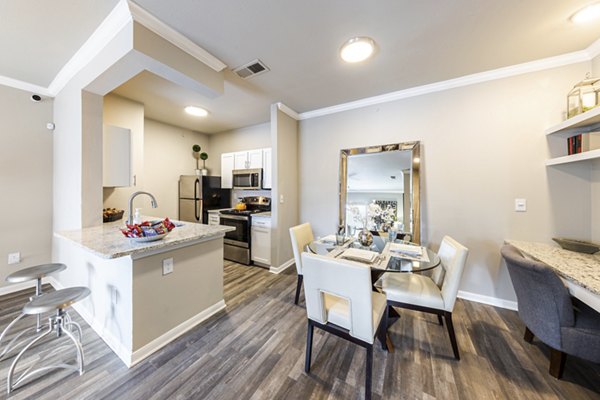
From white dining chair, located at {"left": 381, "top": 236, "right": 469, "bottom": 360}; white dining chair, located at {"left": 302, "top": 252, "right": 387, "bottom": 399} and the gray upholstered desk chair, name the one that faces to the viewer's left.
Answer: white dining chair, located at {"left": 381, "top": 236, "right": 469, "bottom": 360}

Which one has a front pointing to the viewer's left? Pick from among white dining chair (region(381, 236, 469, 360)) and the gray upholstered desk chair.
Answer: the white dining chair

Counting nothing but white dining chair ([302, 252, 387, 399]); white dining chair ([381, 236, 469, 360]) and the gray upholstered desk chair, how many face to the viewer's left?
1

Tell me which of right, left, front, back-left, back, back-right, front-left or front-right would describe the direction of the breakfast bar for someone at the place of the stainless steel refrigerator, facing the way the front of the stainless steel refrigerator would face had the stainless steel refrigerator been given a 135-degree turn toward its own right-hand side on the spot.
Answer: back

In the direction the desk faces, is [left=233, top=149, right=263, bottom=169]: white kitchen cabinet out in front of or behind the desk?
in front

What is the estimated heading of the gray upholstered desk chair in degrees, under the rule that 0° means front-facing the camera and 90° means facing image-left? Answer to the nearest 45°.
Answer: approximately 225°

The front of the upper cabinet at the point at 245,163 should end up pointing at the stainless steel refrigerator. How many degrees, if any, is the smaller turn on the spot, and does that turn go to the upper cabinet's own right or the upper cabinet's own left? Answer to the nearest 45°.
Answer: approximately 45° to the upper cabinet's own right

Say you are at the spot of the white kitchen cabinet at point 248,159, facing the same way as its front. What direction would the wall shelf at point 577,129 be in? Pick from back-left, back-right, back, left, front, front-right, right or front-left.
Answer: left

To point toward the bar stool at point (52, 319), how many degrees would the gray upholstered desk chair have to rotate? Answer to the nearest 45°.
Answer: approximately 180°

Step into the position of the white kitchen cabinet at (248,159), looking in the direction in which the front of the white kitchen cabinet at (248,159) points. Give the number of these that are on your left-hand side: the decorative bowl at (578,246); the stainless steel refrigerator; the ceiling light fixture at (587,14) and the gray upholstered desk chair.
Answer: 3

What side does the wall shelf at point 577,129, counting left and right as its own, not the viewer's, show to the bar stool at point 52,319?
front

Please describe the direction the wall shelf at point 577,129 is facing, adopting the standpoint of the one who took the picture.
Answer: facing the viewer and to the left of the viewer

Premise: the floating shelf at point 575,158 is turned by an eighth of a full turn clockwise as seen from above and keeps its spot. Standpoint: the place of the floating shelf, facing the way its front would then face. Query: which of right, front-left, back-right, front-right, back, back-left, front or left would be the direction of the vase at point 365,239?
front-left

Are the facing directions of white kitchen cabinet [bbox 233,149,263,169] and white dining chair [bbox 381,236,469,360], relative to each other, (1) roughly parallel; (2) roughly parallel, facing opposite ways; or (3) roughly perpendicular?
roughly perpendicular

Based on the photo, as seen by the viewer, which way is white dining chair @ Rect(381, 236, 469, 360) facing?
to the viewer's left
